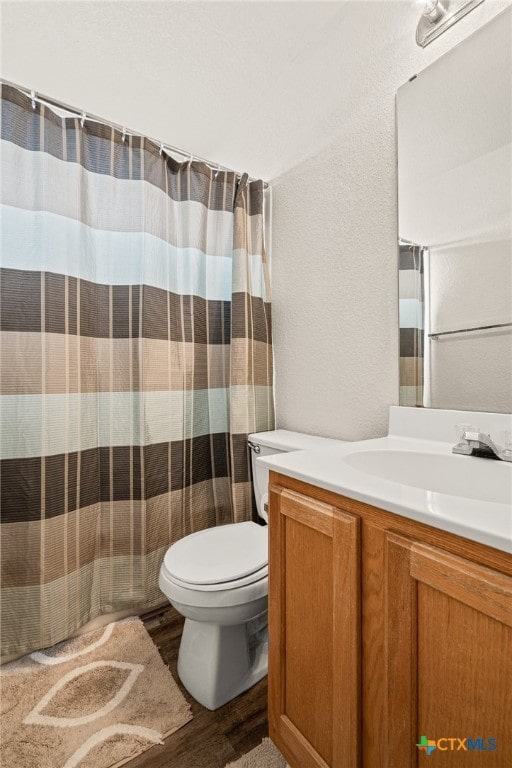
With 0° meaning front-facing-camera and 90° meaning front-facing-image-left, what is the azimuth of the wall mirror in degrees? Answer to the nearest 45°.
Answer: approximately 45°

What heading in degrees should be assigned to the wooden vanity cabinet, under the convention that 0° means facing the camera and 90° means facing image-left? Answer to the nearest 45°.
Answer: approximately 45°

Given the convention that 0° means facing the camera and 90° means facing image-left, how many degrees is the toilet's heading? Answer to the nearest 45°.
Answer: approximately 45°

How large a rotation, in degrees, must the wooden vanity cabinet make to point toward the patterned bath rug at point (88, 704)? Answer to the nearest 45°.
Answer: approximately 45° to its right

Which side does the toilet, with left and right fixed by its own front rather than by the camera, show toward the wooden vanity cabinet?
left
